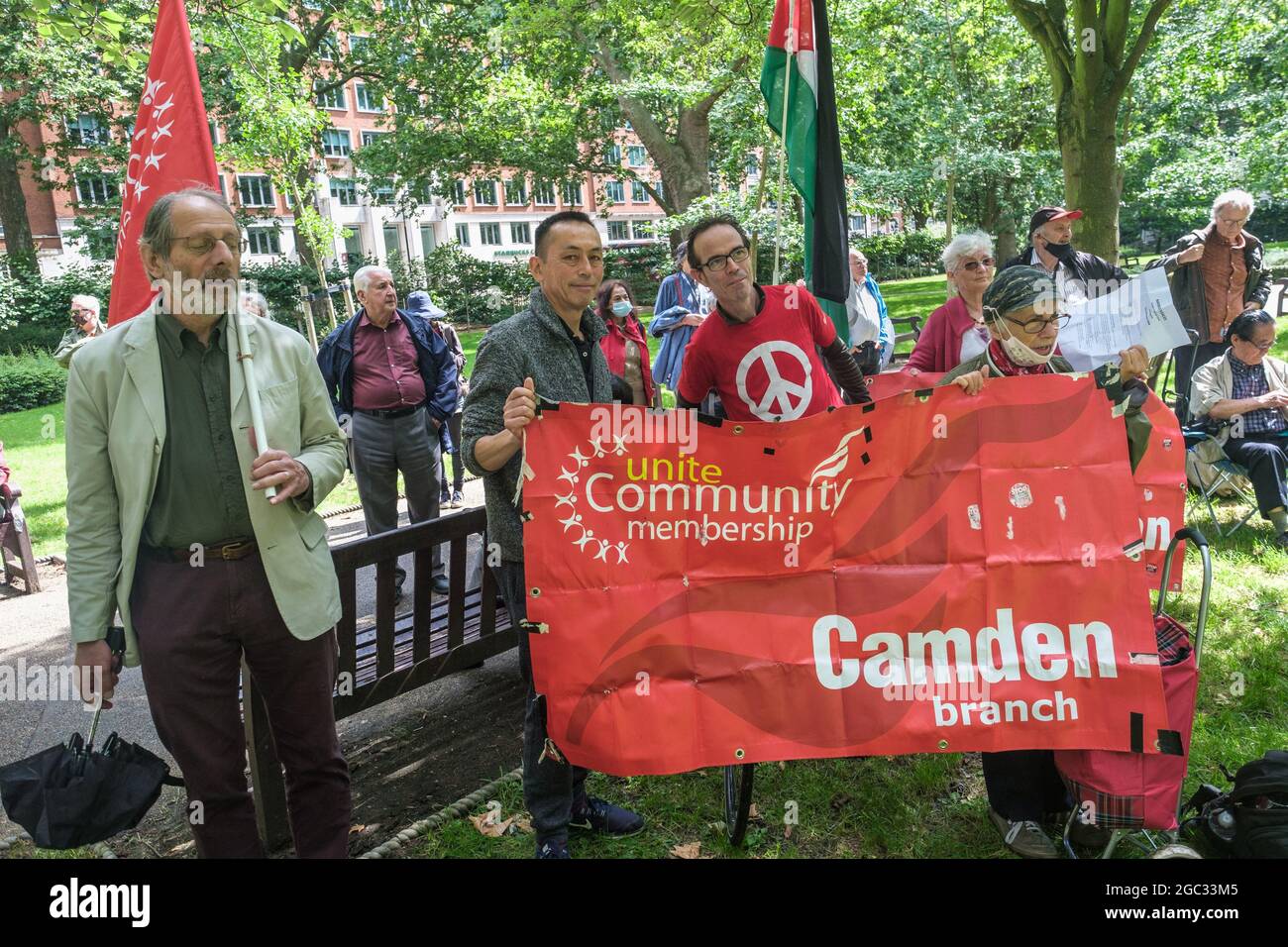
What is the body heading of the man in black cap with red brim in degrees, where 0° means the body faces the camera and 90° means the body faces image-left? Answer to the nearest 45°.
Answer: approximately 315°

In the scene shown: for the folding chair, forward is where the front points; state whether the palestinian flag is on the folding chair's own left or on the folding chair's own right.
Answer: on the folding chair's own right

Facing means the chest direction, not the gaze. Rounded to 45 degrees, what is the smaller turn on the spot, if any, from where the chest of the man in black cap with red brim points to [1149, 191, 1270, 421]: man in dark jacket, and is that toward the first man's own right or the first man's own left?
approximately 90° to the first man's own left

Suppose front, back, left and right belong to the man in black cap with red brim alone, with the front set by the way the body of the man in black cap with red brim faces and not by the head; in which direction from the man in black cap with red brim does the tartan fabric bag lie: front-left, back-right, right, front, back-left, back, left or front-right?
front-right

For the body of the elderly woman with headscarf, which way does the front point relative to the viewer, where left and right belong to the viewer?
facing the viewer and to the right of the viewer

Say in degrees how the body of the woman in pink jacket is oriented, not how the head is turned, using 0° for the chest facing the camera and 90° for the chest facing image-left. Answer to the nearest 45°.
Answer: approximately 315°

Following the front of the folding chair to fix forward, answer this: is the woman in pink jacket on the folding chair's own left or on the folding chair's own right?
on the folding chair's own right
